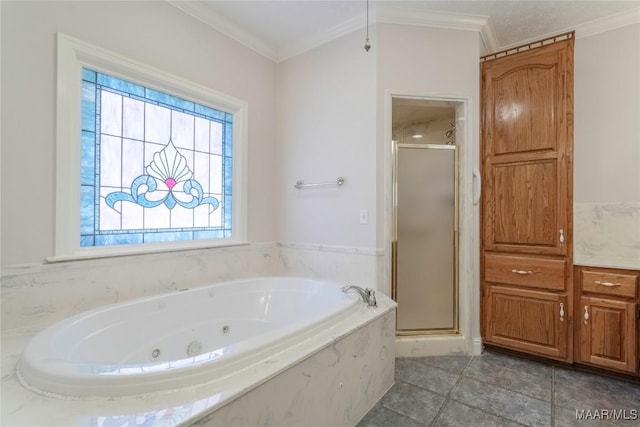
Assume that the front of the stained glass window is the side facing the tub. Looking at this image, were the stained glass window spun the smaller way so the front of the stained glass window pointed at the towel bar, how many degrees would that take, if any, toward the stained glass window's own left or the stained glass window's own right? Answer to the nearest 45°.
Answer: approximately 45° to the stained glass window's own left

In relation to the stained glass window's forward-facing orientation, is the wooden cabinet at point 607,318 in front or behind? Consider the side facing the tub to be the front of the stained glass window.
in front

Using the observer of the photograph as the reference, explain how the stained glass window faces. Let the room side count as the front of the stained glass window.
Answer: facing the viewer and to the right of the viewer

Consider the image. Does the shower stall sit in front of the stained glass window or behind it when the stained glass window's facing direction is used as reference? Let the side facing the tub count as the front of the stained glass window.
in front
